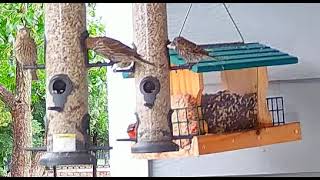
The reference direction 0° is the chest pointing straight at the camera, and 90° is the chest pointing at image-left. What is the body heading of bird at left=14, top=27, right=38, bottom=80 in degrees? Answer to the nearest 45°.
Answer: approximately 45°

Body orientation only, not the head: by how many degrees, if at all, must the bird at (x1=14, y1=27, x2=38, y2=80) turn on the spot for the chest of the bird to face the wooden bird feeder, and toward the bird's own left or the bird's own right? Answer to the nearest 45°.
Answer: approximately 135° to the bird's own left

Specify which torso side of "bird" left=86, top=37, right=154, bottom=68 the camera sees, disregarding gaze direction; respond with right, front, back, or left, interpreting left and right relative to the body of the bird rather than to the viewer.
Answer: left

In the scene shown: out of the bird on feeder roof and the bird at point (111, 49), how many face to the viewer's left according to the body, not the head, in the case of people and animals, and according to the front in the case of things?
2

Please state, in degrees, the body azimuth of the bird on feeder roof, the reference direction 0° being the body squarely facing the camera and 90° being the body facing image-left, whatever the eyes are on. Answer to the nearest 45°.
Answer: approximately 90°
